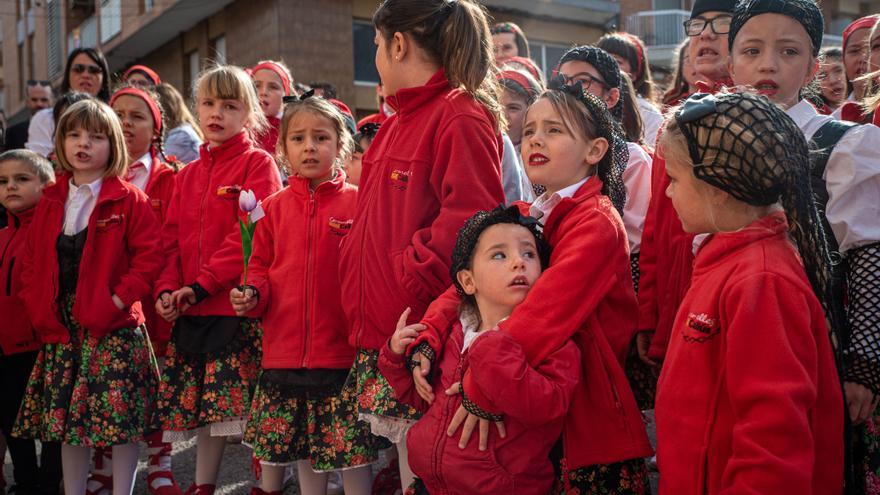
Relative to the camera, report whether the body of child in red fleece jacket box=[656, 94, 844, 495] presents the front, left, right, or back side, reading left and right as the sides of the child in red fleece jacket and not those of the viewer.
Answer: left

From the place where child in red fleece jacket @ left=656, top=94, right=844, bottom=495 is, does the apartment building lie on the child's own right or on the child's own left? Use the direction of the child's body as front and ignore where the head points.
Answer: on the child's own right

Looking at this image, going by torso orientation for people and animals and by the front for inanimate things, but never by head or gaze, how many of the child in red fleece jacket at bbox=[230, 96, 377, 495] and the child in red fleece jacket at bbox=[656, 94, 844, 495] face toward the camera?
1

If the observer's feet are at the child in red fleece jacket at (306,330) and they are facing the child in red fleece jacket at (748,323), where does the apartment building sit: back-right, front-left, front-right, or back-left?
back-left

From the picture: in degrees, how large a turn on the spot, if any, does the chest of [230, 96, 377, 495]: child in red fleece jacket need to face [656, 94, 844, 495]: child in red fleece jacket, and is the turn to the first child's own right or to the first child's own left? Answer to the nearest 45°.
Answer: approximately 45° to the first child's own left

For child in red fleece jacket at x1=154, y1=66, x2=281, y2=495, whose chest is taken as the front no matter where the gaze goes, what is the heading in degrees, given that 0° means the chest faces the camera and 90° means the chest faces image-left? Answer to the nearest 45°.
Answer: approximately 45°

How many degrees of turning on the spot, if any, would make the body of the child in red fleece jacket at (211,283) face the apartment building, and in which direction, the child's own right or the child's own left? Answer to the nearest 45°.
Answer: approximately 135° to the child's own right

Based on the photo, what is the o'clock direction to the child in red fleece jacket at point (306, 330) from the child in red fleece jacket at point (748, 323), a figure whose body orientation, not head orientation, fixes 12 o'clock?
the child in red fleece jacket at point (306, 330) is roughly at 1 o'clock from the child in red fleece jacket at point (748, 323).

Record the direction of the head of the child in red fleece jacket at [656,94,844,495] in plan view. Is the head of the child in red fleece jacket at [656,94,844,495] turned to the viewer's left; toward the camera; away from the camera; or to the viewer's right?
to the viewer's left

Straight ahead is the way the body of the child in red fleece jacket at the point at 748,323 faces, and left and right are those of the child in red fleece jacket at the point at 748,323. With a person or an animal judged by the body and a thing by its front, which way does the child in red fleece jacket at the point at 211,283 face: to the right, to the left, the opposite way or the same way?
to the left

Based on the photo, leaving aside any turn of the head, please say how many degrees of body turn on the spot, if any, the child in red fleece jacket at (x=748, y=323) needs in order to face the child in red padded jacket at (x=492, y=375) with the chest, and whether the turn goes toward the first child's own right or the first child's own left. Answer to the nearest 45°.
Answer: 0° — they already face them

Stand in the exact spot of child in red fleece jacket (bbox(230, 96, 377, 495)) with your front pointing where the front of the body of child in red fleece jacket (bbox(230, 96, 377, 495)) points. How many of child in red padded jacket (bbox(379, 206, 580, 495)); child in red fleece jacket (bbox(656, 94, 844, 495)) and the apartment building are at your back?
1

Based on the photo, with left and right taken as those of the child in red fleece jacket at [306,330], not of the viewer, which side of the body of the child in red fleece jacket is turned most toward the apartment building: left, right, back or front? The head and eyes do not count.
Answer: back

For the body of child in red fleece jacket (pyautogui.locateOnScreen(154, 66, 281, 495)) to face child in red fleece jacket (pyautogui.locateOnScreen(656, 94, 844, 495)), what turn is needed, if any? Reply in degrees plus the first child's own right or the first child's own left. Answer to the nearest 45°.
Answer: approximately 90° to the first child's own left

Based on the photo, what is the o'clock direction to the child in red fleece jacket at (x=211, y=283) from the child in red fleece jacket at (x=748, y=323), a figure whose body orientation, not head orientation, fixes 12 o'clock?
the child in red fleece jacket at (x=211, y=283) is roughly at 1 o'clock from the child in red fleece jacket at (x=748, y=323).

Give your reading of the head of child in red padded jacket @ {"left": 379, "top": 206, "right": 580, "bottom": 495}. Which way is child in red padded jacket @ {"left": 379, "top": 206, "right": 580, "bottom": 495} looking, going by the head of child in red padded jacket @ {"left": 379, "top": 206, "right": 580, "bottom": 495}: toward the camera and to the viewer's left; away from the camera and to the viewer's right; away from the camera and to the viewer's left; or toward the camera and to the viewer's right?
toward the camera and to the viewer's right
